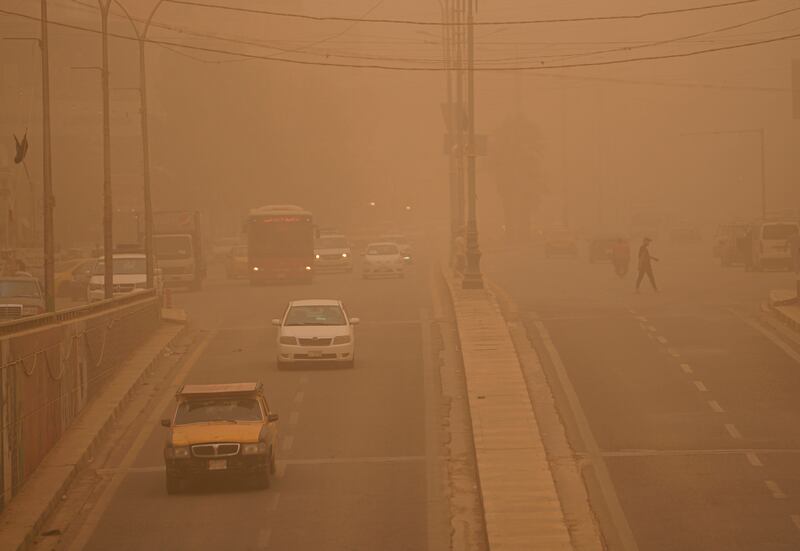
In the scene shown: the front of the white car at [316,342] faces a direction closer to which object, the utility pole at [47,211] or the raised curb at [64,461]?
the raised curb

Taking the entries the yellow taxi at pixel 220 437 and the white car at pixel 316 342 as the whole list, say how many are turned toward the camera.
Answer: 2

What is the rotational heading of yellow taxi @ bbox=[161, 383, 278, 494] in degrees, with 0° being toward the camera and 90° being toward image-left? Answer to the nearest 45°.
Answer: approximately 0°

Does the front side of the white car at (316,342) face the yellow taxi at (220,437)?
yes

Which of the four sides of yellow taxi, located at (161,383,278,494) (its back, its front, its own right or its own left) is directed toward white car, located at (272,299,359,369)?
back

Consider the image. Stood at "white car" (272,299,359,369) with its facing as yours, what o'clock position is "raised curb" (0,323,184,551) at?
The raised curb is roughly at 1 o'clock from the white car.

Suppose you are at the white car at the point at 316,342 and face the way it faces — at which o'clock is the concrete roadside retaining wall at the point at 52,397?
The concrete roadside retaining wall is roughly at 1 o'clock from the white car.

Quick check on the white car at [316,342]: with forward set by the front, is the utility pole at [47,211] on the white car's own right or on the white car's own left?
on the white car's own right

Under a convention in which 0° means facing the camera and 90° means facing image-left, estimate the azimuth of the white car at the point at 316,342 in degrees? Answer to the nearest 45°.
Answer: approximately 0°

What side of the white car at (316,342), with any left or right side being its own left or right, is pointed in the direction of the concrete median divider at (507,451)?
front
